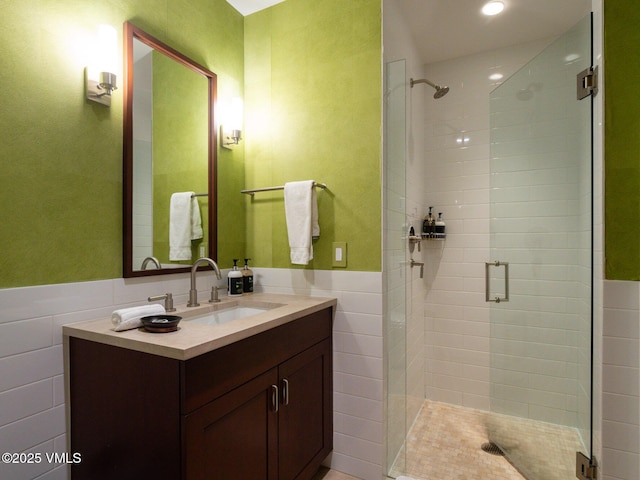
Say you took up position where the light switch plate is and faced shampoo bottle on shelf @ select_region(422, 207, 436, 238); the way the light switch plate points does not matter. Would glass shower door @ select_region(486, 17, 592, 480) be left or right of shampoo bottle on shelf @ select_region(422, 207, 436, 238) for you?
right

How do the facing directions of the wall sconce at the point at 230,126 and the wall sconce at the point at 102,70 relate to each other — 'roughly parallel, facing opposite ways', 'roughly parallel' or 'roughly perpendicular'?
roughly parallel

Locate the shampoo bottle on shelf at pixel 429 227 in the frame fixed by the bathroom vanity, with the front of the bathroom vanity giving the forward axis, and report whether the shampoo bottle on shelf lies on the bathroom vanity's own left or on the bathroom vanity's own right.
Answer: on the bathroom vanity's own left

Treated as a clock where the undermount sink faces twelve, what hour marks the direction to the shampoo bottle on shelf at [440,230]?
The shampoo bottle on shelf is roughly at 10 o'clock from the undermount sink.

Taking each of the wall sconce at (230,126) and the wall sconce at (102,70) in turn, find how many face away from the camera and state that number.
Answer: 0

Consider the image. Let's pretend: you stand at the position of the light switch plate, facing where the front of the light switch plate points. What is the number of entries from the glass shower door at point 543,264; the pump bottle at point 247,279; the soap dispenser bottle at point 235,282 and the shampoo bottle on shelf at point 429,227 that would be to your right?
2

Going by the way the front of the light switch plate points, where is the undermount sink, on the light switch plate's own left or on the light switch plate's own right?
on the light switch plate's own right

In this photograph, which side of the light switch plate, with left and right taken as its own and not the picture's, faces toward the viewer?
front

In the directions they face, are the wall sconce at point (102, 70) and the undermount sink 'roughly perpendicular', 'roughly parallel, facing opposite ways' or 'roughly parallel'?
roughly parallel

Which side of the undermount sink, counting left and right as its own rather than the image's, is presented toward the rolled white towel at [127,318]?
right

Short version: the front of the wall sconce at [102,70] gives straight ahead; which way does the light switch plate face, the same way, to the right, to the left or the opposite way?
to the right

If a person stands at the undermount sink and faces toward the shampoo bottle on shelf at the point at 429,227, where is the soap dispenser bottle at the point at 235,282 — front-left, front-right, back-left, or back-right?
front-left

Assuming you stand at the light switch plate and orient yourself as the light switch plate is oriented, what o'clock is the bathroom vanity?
The bathroom vanity is roughly at 1 o'clock from the light switch plate.

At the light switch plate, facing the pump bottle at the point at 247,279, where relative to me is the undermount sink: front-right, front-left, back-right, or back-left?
front-left

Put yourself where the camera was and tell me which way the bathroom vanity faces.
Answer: facing the viewer and to the right of the viewer
